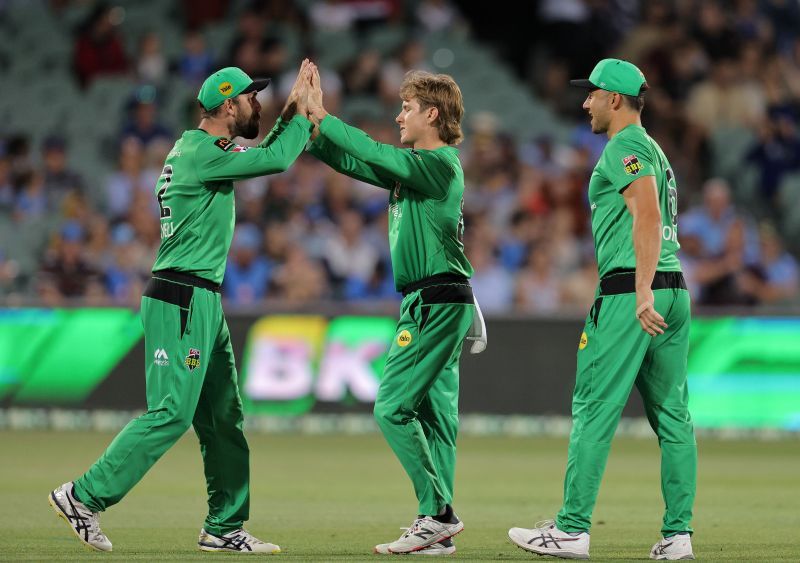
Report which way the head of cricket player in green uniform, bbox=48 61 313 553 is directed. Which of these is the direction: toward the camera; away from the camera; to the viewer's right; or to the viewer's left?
to the viewer's right

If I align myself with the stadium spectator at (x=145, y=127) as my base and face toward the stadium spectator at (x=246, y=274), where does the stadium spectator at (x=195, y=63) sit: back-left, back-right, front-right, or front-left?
back-left

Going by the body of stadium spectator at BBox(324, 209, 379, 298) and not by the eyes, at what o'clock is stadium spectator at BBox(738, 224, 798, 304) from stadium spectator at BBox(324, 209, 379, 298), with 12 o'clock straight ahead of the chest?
stadium spectator at BBox(738, 224, 798, 304) is roughly at 9 o'clock from stadium spectator at BBox(324, 209, 379, 298).

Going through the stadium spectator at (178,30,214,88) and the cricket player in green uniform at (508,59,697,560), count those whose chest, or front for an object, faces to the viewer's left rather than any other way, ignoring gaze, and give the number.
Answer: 1

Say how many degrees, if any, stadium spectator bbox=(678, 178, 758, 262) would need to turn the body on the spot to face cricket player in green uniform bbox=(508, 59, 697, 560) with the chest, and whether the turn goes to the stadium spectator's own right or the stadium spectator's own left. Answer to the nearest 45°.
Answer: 0° — they already face them

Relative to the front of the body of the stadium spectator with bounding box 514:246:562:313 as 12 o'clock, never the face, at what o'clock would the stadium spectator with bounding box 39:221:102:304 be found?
the stadium spectator with bounding box 39:221:102:304 is roughly at 3 o'clock from the stadium spectator with bounding box 514:246:562:313.

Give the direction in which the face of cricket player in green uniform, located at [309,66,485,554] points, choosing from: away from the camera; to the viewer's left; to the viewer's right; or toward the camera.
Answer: to the viewer's left

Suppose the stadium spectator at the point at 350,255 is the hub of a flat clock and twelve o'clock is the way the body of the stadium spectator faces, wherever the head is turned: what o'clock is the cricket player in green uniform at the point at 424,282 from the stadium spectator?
The cricket player in green uniform is roughly at 12 o'clock from the stadium spectator.

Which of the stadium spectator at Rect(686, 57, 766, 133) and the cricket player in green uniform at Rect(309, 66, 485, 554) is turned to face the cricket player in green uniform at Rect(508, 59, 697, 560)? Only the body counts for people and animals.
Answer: the stadium spectator

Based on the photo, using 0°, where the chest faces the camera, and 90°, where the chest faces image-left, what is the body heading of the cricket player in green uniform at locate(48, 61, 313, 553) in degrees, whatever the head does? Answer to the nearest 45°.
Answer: approximately 270°

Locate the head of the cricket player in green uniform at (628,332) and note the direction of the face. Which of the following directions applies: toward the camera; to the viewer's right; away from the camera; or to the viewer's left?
to the viewer's left

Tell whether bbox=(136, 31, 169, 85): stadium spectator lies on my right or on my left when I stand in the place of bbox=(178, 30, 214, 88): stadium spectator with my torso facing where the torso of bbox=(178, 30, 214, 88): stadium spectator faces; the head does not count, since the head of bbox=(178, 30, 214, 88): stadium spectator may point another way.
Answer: on my right

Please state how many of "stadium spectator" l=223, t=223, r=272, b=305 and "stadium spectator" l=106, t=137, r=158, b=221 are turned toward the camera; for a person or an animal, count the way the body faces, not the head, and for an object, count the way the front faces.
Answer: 2

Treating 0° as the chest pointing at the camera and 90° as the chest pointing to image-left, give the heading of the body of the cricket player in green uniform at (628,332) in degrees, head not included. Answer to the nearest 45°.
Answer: approximately 90°

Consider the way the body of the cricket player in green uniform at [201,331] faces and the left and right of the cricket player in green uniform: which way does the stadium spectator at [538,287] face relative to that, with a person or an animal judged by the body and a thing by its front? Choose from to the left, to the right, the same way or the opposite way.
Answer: to the right
